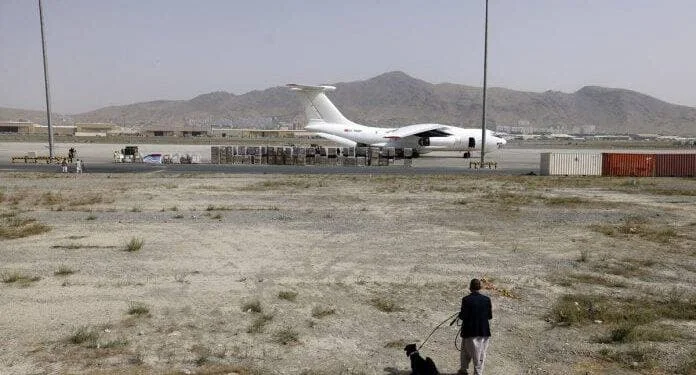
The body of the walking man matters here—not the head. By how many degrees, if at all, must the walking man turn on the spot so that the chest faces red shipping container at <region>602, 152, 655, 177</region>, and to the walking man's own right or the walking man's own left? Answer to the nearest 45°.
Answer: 0° — they already face it

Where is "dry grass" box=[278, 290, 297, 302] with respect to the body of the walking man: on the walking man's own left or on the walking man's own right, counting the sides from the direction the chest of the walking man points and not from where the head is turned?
on the walking man's own left

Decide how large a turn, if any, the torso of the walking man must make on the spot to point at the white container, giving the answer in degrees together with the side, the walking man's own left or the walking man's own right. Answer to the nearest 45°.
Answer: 0° — they already face it

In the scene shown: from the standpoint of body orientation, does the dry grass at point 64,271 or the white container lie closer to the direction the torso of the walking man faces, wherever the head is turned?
the white container

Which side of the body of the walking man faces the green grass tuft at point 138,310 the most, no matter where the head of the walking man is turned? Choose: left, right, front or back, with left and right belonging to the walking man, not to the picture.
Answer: left

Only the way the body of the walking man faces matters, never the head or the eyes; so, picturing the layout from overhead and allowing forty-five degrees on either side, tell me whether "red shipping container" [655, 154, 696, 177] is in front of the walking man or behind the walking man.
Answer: in front

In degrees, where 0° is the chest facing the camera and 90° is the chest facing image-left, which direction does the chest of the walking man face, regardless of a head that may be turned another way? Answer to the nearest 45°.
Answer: approximately 180°

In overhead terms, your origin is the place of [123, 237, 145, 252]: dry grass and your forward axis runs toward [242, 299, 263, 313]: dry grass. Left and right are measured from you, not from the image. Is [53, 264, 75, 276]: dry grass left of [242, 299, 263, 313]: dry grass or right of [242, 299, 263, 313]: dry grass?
right

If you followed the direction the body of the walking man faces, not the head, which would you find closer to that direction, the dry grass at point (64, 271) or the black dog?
the dry grass

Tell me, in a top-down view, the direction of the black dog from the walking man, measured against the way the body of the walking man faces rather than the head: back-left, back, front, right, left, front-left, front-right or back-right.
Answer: back-left

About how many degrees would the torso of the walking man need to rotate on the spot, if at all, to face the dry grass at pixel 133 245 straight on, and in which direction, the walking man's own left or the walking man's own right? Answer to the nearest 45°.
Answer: approximately 45° to the walking man's own left
